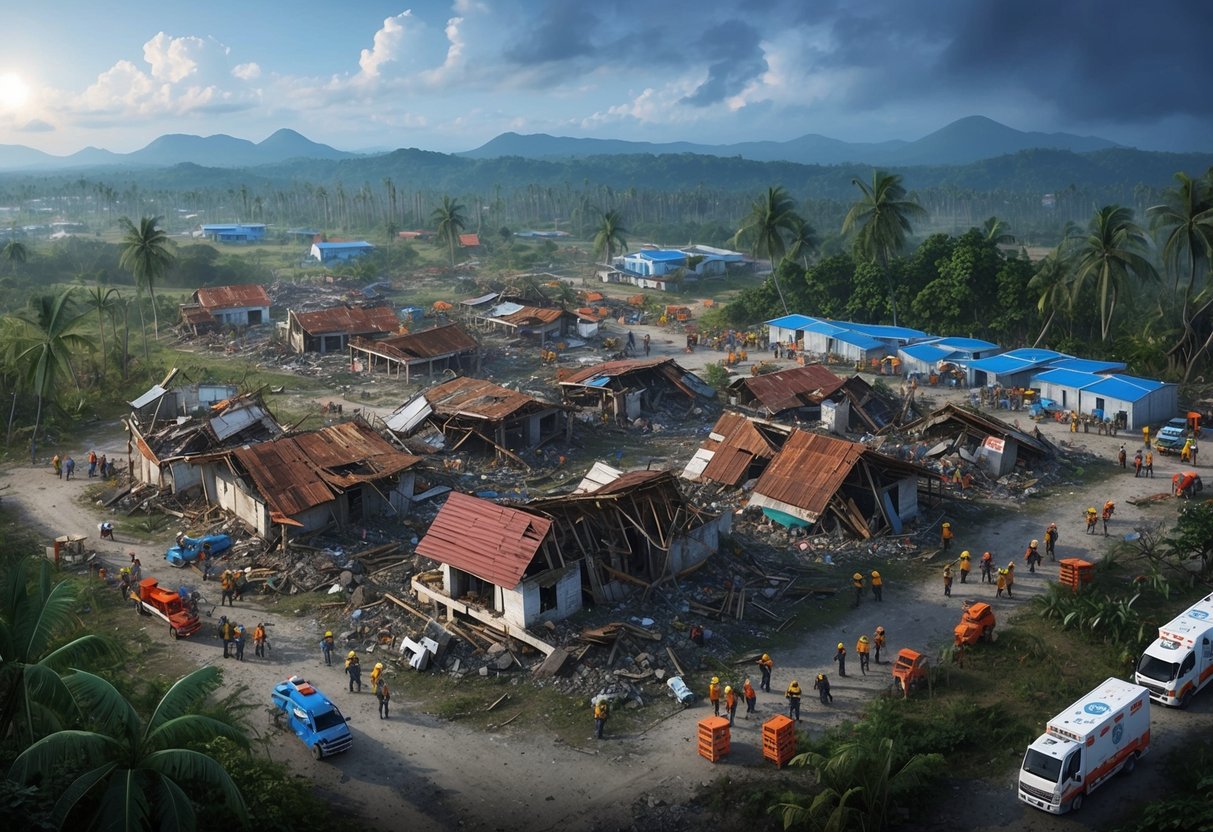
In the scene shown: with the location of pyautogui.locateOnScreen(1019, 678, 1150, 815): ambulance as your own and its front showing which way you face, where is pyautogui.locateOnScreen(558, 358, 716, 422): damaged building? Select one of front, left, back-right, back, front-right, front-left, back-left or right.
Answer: right

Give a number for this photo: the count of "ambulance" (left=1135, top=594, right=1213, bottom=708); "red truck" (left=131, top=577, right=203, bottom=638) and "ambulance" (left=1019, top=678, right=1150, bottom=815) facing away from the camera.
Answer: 0

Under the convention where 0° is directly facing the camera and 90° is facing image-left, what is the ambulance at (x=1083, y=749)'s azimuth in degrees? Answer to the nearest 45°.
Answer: approximately 45°

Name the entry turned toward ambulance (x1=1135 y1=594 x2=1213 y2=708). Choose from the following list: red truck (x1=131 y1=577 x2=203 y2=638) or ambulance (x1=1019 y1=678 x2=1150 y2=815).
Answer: the red truck

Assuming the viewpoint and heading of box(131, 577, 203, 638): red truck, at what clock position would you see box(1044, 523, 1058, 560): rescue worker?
The rescue worker is roughly at 11 o'clock from the red truck.

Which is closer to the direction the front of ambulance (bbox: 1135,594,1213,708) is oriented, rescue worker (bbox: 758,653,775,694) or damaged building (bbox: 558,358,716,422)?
the rescue worker

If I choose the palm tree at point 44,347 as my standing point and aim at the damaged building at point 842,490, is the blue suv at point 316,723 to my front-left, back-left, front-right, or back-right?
front-right

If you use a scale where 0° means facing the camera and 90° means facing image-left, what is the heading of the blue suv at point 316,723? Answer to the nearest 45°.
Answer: approximately 315°

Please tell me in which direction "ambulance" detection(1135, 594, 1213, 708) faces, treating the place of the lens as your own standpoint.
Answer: facing the viewer and to the left of the viewer

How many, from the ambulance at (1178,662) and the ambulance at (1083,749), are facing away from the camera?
0

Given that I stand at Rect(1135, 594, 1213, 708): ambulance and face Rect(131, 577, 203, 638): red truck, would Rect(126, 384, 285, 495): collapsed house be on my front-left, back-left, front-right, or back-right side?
front-right

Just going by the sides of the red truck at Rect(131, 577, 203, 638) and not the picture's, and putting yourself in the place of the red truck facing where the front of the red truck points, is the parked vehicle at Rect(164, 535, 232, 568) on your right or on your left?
on your left

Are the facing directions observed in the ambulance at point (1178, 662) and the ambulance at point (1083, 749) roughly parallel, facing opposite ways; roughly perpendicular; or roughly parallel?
roughly parallel

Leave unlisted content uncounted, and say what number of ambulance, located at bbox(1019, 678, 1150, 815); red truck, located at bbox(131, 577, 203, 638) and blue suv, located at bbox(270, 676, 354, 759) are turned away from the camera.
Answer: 0

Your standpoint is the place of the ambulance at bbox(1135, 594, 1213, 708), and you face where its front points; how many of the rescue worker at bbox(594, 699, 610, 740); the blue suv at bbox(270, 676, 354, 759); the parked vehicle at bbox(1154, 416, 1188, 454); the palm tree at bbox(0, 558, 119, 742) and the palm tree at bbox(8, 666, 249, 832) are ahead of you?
4

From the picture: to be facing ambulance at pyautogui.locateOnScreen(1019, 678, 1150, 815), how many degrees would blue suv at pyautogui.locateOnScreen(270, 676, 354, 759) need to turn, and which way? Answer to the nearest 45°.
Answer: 0° — it already faces it

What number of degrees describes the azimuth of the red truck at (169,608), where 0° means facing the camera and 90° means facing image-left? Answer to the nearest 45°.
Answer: approximately 315°

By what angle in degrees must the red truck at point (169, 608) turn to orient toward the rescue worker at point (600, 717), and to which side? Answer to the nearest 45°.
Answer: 0° — it already faces them

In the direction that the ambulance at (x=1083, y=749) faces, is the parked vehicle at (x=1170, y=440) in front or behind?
behind

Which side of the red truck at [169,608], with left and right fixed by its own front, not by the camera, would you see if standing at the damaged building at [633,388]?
left

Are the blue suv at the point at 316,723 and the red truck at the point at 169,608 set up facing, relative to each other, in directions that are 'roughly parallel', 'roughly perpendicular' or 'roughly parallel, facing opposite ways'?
roughly parallel

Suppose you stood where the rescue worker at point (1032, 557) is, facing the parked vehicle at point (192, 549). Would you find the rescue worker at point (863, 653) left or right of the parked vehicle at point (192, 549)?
left

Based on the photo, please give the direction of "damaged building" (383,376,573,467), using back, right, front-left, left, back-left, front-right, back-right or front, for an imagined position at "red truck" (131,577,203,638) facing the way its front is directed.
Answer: left
